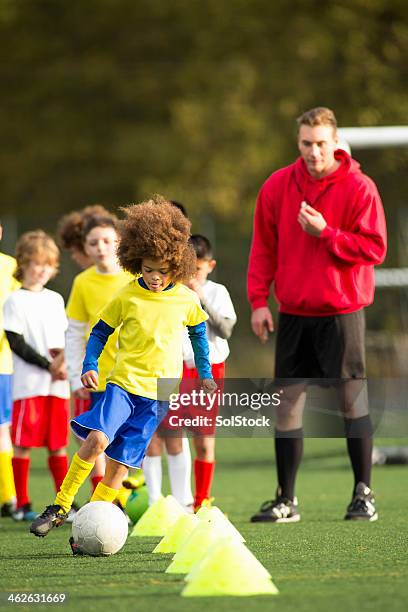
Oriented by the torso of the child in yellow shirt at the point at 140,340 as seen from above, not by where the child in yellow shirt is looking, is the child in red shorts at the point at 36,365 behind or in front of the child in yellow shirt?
behind

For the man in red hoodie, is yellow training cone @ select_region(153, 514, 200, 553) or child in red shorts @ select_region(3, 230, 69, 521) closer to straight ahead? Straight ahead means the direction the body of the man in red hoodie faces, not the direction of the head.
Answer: the yellow training cone

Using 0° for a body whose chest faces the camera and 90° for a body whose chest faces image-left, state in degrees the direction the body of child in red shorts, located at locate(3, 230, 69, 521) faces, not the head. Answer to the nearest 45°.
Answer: approximately 315°

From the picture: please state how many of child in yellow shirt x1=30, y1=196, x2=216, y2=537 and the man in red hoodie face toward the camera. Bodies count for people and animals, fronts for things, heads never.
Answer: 2
